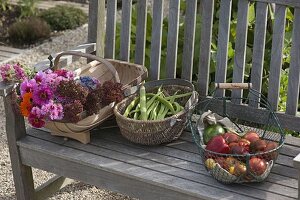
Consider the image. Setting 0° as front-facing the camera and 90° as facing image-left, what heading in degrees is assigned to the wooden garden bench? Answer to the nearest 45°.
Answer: approximately 45°

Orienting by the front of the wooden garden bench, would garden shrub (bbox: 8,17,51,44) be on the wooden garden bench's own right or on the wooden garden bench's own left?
on the wooden garden bench's own right

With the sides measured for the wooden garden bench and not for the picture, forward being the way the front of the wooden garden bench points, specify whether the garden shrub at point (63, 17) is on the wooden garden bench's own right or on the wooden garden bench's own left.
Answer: on the wooden garden bench's own right

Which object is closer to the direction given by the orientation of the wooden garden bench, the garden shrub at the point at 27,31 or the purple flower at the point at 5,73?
the purple flower

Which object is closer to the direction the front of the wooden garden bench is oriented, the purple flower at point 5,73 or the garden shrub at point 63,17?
the purple flower
